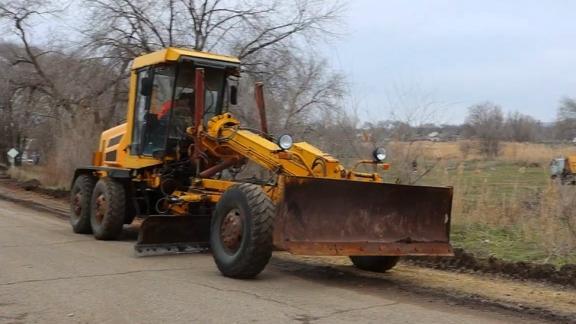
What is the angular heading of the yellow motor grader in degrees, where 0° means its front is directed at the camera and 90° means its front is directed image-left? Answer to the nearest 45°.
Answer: approximately 315°
